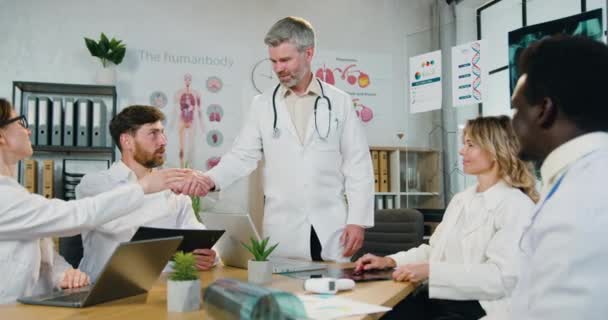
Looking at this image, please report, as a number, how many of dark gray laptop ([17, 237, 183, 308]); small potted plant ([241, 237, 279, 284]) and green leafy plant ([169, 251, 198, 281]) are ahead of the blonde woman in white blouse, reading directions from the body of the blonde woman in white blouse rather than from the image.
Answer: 3

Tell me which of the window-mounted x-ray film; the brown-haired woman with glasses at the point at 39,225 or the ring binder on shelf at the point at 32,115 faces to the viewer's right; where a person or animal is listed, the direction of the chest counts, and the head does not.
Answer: the brown-haired woman with glasses

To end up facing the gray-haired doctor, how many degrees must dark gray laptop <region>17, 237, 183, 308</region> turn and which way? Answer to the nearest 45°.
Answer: approximately 90° to its right

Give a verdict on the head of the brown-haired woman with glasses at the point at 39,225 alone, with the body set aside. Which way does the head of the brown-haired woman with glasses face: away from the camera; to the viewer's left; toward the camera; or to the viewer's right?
to the viewer's right

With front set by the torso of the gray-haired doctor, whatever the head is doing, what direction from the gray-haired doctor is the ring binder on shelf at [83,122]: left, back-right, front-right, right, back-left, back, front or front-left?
back-right

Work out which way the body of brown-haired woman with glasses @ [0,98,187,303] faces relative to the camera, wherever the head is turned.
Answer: to the viewer's right
